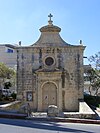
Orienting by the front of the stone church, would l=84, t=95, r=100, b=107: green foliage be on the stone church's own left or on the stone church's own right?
on the stone church's own left

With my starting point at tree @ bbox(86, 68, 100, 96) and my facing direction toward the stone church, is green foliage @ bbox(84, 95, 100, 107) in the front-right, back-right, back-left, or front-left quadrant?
front-left

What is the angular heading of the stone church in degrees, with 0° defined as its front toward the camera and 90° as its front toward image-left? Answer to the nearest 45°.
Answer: approximately 0°

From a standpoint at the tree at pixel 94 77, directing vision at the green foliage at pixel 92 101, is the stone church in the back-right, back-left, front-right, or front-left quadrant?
front-right

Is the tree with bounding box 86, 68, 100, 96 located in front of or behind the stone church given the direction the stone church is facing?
behind

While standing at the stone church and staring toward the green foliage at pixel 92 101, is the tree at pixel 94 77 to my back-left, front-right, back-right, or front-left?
front-left
